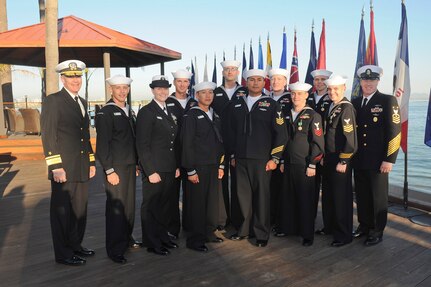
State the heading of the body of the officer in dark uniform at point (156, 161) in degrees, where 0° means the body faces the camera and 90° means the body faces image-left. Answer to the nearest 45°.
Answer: approximately 315°

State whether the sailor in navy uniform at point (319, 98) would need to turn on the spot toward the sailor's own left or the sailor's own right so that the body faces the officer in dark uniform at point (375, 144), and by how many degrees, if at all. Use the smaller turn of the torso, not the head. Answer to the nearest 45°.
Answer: approximately 45° to the sailor's own left

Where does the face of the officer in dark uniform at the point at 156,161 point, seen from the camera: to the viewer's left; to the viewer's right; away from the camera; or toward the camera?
toward the camera

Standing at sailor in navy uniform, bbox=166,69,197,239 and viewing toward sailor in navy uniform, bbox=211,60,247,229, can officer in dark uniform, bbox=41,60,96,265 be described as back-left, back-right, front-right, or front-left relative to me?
back-right

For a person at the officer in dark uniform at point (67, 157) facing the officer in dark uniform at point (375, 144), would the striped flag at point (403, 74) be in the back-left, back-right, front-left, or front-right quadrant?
front-left

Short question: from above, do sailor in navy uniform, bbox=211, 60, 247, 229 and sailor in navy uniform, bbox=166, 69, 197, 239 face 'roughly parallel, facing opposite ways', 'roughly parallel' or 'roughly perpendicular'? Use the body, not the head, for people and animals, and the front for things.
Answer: roughly parallel

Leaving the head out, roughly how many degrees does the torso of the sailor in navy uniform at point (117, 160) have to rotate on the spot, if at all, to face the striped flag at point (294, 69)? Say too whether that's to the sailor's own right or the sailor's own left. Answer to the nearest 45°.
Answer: approximately 90° to the sailor's own left

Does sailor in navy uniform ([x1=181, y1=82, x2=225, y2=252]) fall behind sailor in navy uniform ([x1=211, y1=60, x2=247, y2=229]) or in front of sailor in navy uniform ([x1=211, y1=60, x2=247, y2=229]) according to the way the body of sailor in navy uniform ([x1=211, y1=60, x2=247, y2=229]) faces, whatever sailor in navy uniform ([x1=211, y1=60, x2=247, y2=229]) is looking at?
in front

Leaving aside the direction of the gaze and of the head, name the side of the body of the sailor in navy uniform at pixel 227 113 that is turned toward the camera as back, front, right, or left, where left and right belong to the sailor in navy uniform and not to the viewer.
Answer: front

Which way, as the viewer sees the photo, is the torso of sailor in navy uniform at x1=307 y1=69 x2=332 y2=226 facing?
toward the camera

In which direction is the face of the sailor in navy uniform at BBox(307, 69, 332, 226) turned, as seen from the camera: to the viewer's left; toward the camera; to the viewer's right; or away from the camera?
toward the camera

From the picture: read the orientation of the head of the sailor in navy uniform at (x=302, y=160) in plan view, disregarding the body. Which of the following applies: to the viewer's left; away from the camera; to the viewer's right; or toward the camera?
toward the camera

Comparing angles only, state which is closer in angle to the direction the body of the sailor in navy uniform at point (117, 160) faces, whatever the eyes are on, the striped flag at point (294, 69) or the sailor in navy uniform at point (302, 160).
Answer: the sailor in navy uniform

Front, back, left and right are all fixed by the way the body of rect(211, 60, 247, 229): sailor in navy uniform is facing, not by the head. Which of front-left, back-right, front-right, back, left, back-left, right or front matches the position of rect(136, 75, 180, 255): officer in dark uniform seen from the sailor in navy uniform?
front-right

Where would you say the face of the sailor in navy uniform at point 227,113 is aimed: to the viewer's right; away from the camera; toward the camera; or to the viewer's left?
toward the camera
